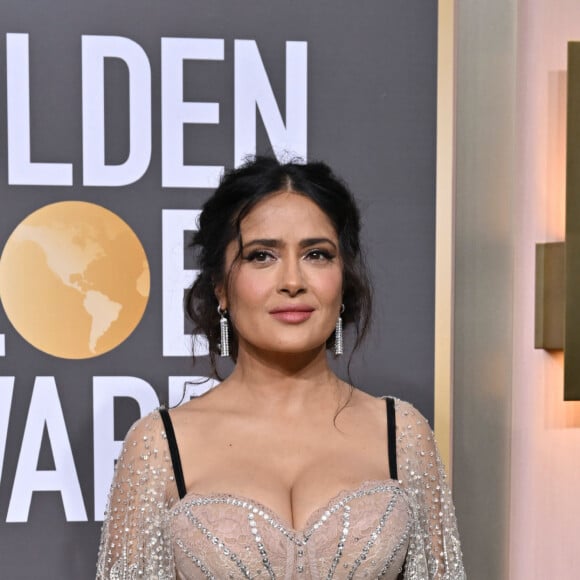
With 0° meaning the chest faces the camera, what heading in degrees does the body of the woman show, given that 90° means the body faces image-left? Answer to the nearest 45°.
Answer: approximately 0°

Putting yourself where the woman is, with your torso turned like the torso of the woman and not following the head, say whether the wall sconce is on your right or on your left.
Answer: on your left
